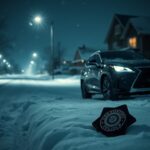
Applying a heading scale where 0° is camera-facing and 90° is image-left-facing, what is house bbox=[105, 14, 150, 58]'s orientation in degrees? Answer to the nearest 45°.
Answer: approximately 45°

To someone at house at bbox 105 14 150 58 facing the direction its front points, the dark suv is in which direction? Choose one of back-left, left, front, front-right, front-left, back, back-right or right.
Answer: front-left
